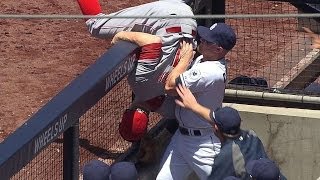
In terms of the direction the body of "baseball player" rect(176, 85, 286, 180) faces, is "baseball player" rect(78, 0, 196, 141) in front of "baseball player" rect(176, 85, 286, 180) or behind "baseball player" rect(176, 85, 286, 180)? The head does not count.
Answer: in front

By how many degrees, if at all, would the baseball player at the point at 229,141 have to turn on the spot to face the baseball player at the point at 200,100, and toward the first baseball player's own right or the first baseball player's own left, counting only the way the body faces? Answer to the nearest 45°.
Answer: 0° — they already face them

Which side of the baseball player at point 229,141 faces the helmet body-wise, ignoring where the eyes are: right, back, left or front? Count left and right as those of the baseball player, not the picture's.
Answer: front
